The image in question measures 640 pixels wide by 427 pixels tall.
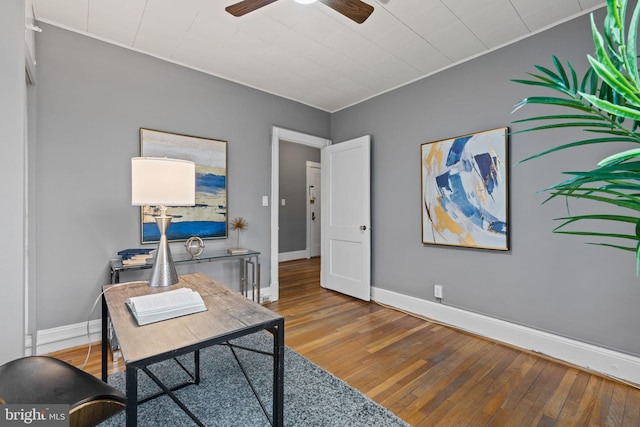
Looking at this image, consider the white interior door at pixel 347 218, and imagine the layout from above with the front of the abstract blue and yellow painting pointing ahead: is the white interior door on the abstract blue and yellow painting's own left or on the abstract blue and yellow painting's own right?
on the abstract blue and yellow painting's own right

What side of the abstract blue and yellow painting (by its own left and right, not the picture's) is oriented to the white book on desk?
front

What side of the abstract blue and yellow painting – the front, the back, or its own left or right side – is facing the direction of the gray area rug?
front

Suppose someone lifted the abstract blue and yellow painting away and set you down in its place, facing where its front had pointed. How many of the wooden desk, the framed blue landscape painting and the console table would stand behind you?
0

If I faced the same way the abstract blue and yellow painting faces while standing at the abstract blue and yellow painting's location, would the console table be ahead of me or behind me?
ahead

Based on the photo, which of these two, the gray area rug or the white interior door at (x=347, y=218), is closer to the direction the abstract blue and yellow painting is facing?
the gray area rug

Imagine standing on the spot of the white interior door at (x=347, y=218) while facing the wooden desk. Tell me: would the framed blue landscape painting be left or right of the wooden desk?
right

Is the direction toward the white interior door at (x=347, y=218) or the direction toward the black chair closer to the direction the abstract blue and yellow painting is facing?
the black chair

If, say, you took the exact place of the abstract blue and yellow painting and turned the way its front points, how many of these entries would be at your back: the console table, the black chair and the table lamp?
0

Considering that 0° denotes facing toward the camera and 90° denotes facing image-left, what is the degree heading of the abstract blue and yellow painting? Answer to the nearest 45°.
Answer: approximately 45°

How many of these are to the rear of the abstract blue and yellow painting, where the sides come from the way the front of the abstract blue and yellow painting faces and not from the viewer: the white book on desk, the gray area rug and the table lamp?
0

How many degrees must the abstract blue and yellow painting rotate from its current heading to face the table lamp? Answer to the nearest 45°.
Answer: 0° — it already faces it

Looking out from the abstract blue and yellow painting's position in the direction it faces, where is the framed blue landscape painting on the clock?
The framed blue landscape painting is roughly at 1 o'clock from the abstract blue and yellow painting.

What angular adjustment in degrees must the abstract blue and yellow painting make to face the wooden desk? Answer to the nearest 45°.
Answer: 0° — it already faces it

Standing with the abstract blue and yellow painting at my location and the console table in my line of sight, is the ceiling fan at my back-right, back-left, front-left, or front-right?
front-left

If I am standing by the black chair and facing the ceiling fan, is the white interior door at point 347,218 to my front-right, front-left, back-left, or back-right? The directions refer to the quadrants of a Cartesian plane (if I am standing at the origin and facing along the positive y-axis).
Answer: front-left
